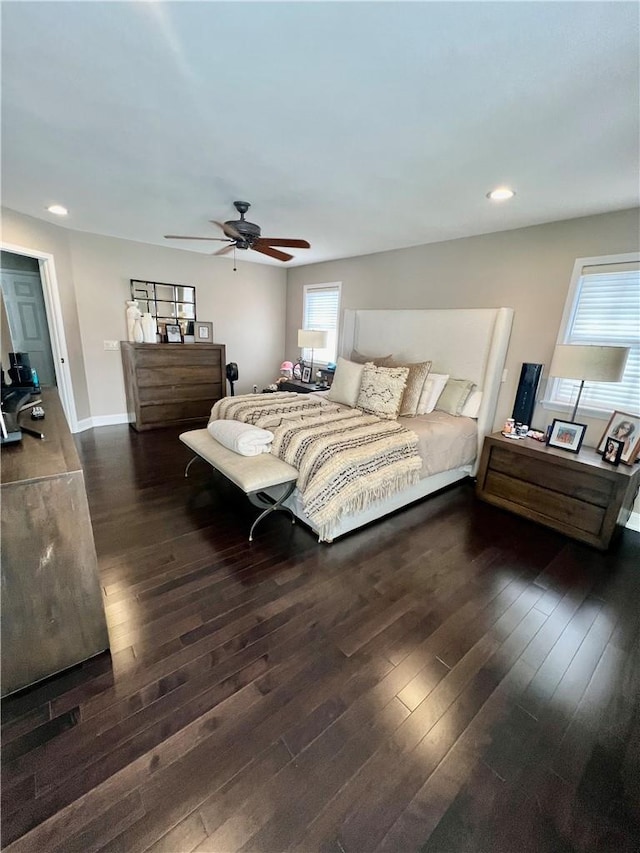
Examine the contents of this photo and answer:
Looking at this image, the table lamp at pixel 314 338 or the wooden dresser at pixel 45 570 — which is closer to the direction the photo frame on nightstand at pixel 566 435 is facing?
the wooden dresser

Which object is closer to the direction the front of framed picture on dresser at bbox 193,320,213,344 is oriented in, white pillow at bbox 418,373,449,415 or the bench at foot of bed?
the bench at foot of bed

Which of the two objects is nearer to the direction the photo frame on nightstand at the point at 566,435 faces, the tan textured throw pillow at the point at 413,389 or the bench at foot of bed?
the bench at foot of bed

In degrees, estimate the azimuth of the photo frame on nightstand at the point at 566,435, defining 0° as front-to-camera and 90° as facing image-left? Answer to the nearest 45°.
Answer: approximately 45°

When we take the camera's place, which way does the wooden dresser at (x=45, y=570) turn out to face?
facing away from the viewer and to the right of the viewer

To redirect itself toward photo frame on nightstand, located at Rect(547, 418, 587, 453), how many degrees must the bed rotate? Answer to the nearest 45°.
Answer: approximately 90° to its left

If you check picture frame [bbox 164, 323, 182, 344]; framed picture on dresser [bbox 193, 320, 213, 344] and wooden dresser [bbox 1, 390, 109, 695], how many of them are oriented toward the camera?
2

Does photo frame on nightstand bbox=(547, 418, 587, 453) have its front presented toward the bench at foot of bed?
yes

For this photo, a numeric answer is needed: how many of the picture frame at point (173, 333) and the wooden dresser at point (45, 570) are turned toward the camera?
1

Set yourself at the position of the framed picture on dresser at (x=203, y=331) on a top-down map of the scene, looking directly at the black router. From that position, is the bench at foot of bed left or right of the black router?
right
